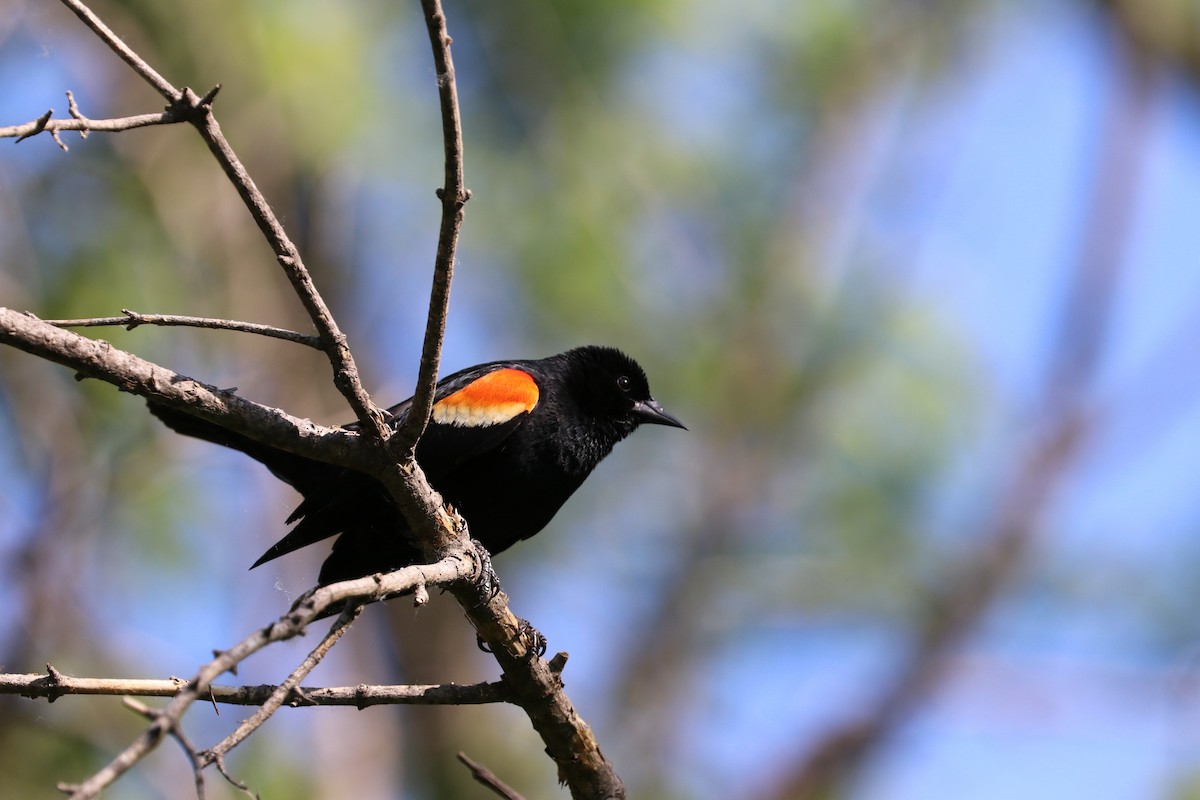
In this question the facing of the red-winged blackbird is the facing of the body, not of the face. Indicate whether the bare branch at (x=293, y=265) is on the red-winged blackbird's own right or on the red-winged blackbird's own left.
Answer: on the red-winged blackbird's own right

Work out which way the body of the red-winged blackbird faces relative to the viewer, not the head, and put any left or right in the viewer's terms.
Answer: facing to the right of the viewer
